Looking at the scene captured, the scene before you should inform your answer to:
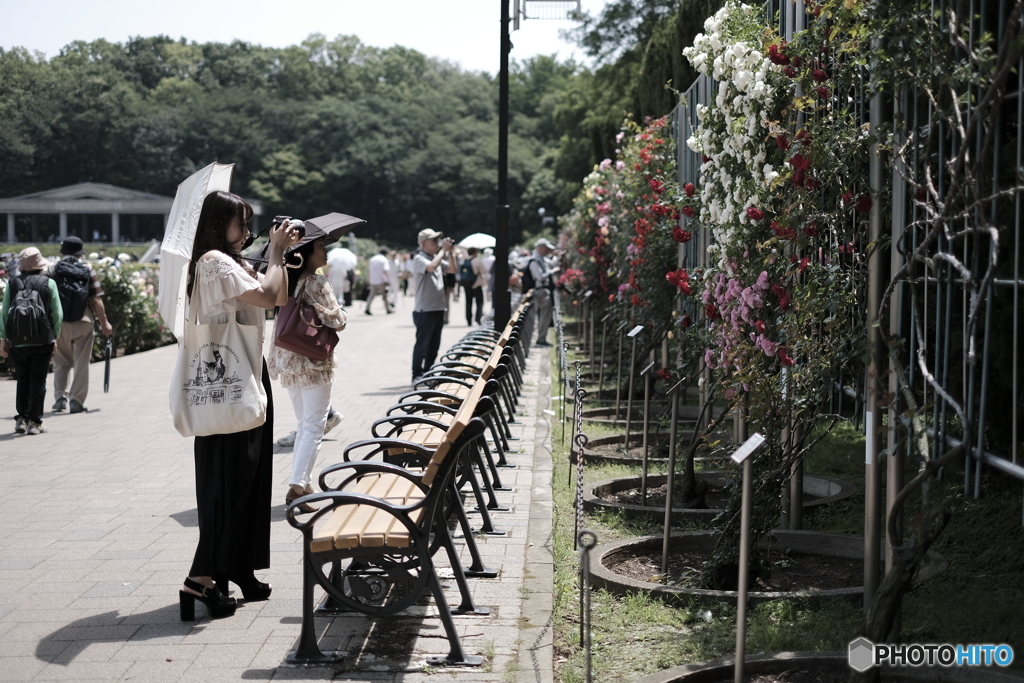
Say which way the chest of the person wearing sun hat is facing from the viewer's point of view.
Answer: away from the camera

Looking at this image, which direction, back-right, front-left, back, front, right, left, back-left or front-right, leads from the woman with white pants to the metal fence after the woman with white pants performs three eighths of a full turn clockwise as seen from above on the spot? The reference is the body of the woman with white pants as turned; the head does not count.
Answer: left

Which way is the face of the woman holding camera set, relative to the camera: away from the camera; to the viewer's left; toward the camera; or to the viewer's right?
to the viewer's right

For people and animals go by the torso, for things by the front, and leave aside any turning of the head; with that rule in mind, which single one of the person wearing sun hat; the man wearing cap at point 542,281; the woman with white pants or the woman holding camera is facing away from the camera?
the person wearing sun hat

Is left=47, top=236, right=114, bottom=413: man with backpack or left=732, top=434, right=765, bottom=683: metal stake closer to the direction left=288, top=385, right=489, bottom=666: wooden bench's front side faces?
the man with backpack

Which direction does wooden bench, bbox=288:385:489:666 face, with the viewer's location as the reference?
facing to the left of the viewer

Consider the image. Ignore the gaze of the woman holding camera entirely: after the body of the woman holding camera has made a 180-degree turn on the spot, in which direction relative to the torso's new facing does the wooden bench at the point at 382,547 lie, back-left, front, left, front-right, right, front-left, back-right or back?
back-left

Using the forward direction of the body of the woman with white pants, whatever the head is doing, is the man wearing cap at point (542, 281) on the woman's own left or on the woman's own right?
on the woman's own left

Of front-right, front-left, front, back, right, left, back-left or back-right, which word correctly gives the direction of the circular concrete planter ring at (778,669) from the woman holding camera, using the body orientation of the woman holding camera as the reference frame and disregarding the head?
front-right

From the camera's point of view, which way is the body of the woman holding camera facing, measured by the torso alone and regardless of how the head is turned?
to the viewer's right

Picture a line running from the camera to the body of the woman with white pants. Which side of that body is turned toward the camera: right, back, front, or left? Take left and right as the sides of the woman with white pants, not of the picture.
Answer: right

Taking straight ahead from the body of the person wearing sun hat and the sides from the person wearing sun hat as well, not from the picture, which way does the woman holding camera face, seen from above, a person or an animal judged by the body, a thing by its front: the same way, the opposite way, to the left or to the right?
to the right

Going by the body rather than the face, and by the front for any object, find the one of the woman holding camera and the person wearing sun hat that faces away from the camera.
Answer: the person wearing sun hat

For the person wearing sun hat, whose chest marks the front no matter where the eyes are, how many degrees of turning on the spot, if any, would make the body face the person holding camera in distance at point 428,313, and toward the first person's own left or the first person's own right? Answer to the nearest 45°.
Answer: approximately 90° to the first person's own right
